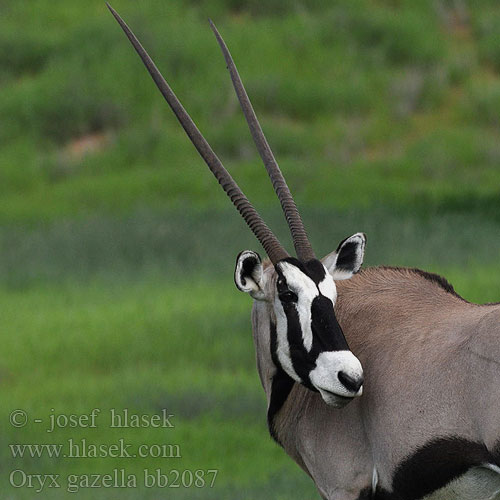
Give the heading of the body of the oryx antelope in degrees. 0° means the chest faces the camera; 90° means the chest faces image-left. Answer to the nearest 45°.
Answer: approximately 90°
